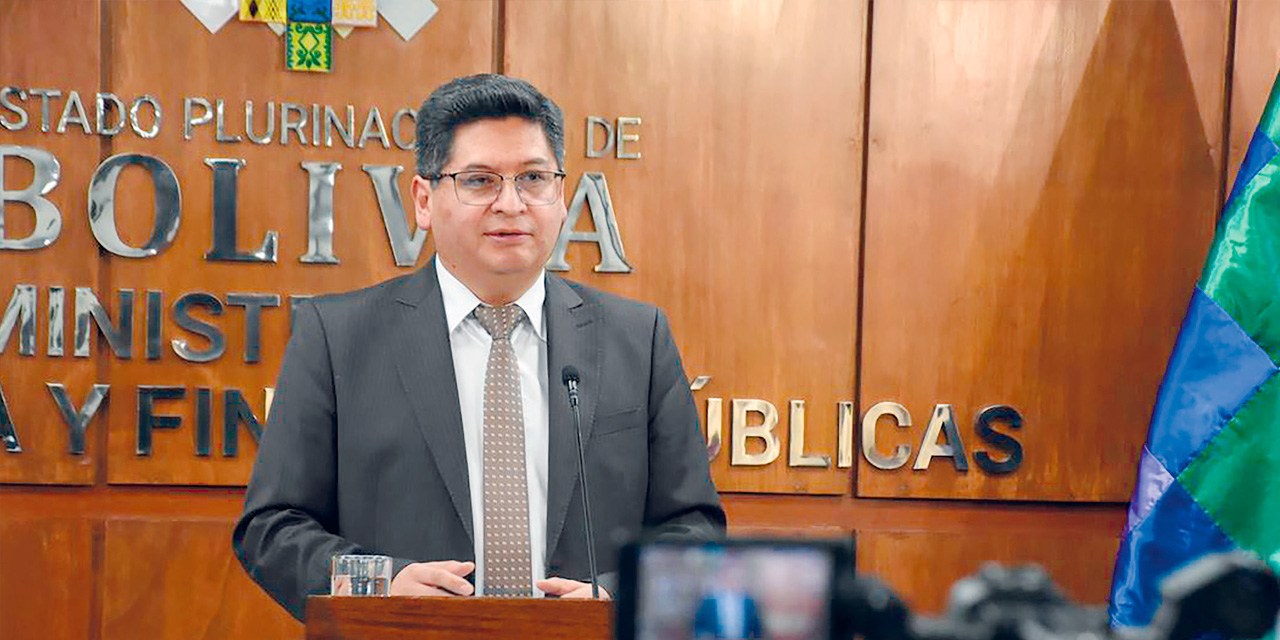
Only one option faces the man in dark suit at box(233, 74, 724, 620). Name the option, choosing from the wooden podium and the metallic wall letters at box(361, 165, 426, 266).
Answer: the metallic wall letters

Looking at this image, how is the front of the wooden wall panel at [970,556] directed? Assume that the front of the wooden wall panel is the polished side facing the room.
toward the camera

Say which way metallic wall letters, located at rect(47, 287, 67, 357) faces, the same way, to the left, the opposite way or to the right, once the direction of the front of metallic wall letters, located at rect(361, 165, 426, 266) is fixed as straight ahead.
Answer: the same way

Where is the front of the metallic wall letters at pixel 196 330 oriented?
toward the camera

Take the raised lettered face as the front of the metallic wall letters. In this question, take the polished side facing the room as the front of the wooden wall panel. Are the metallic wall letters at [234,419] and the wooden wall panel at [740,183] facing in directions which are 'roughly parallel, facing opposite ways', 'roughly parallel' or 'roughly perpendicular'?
roughly parallel

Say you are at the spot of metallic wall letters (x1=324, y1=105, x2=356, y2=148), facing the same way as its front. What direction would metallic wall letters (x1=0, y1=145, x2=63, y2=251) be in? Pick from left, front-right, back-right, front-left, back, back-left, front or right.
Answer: right

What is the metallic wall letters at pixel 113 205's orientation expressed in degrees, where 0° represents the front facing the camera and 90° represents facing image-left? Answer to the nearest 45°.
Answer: approximately 0°

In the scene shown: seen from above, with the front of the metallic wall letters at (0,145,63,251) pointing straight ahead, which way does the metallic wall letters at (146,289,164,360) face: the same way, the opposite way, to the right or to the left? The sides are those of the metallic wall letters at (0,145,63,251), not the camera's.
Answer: the same way

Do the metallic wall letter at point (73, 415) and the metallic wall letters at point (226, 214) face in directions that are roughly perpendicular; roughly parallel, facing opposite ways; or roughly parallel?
roughly parallel

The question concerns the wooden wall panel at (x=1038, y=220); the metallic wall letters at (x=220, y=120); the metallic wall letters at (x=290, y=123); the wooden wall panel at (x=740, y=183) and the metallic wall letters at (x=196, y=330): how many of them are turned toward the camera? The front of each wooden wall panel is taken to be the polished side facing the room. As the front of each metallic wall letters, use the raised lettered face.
5

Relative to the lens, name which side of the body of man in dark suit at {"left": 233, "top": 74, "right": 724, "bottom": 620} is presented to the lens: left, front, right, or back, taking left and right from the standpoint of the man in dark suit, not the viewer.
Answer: front

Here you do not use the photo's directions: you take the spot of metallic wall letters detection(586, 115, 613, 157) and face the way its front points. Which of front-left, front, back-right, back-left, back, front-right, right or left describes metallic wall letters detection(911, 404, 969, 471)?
left

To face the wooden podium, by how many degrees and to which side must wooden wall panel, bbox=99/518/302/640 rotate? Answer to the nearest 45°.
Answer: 0° — it already faces it

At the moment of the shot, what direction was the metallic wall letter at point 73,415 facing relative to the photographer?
facing the viewer

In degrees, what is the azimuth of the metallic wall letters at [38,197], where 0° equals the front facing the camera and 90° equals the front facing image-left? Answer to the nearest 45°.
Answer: approximately 0°
